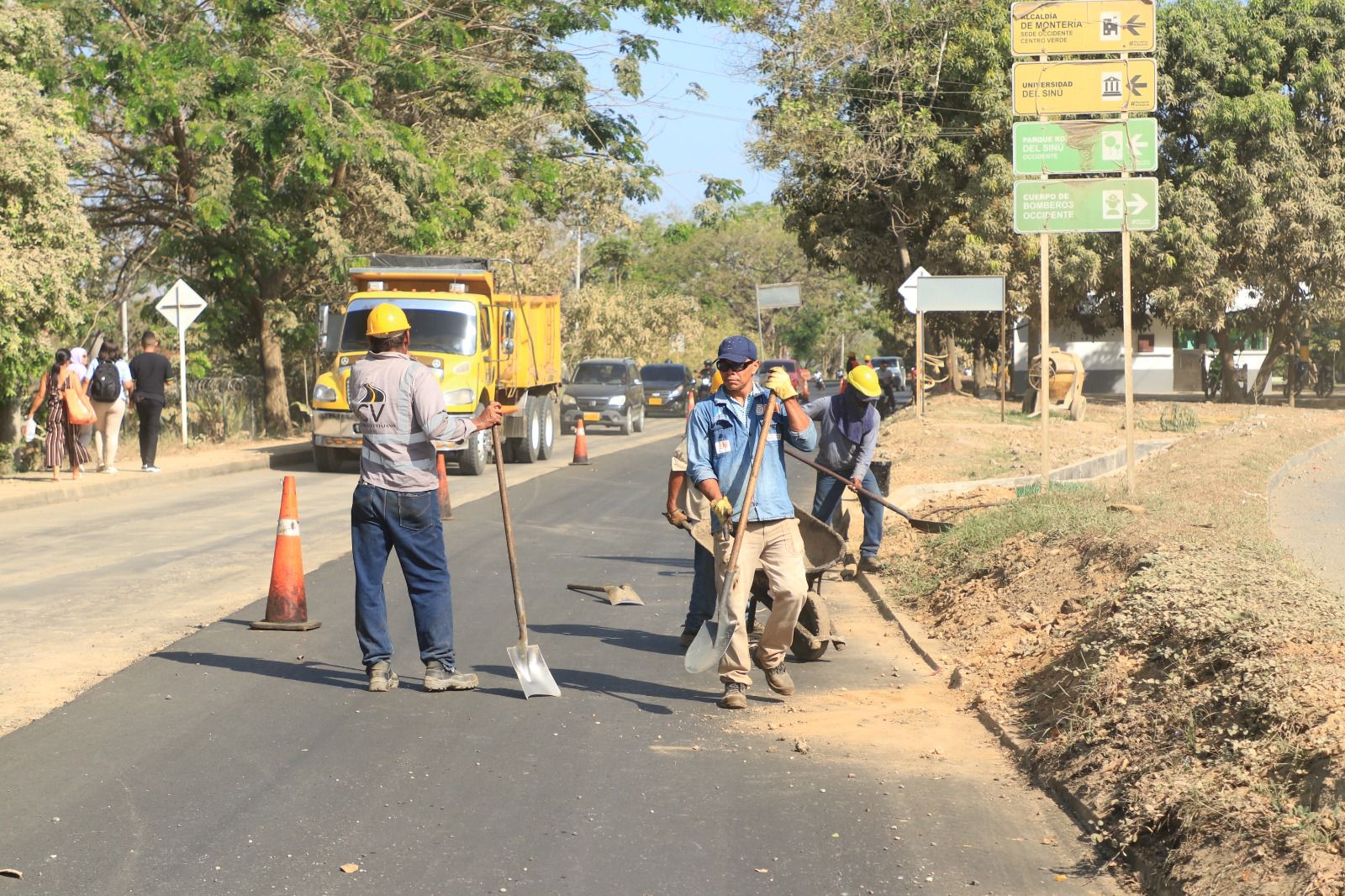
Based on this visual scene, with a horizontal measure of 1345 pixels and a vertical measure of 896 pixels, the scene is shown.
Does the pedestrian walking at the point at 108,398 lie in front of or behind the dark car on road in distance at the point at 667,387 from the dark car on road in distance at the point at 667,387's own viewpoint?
in front

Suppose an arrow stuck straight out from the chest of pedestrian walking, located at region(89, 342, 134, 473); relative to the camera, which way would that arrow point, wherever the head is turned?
away from the camera

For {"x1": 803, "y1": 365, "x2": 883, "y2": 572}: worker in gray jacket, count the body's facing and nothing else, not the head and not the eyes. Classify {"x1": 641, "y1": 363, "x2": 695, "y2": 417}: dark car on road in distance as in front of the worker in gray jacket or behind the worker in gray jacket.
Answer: behind

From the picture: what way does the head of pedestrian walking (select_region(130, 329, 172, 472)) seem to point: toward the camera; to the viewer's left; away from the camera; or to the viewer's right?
away from the camera

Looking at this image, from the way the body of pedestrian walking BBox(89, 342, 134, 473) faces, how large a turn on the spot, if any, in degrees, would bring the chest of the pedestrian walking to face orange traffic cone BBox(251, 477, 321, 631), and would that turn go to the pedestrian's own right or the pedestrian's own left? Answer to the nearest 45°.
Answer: approximately 180°

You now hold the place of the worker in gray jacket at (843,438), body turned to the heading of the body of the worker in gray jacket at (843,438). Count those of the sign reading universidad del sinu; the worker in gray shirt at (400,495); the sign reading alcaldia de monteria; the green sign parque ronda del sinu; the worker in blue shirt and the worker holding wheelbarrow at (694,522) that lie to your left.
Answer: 3

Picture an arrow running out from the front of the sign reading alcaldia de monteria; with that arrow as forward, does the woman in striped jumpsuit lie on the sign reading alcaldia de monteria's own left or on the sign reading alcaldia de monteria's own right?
on the sign reading alcaldia de monteria's own right

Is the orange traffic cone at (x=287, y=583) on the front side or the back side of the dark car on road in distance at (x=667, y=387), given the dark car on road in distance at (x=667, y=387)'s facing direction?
on the front side

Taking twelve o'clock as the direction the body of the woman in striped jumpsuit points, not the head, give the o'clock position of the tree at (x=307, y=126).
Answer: The tree is roughly at 1 o'clock from the woman in striped jumpsuit.

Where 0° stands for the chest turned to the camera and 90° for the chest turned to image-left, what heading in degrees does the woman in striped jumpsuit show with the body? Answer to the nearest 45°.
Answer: approximately 180°

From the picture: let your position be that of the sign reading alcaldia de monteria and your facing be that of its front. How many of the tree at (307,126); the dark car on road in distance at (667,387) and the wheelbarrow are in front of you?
1
